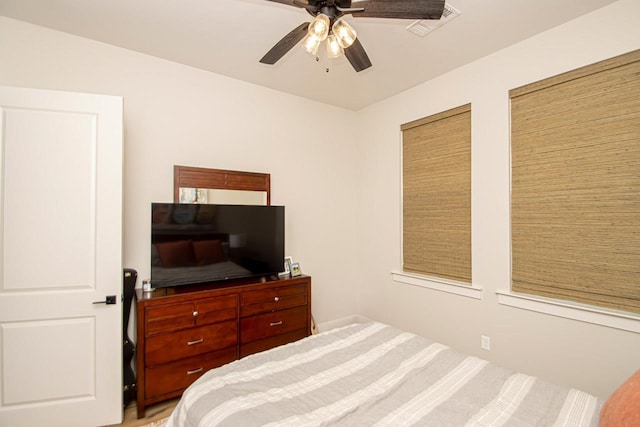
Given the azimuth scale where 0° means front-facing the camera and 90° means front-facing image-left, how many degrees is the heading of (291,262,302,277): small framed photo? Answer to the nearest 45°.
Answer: approximately 315°

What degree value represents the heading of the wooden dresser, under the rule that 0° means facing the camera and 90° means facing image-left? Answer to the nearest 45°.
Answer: approximately 315°

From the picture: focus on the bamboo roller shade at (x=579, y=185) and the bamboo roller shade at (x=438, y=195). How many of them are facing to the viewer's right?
0

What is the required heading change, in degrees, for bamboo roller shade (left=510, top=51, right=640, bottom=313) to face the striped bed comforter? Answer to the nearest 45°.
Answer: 0° — it already faces it

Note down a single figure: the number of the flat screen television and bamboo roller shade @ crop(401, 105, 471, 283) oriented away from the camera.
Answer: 0

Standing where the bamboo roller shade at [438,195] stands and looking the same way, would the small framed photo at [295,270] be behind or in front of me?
in front

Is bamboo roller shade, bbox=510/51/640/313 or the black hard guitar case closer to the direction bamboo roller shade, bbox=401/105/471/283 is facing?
the black hard guitar case

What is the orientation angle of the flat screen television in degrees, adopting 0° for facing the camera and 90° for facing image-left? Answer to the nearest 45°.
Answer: approximately 315°

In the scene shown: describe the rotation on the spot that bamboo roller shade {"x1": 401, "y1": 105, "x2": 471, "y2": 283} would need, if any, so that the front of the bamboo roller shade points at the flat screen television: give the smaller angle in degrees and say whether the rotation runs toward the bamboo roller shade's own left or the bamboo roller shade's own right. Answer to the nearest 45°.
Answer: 0° — it already faces it

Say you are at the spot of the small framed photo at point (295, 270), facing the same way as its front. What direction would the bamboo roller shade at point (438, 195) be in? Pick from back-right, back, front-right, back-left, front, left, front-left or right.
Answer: front-left

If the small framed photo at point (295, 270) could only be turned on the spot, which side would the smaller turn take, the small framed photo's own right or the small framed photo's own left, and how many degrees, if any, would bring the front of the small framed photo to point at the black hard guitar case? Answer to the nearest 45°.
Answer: approximately 90° to the small framed photo's own right

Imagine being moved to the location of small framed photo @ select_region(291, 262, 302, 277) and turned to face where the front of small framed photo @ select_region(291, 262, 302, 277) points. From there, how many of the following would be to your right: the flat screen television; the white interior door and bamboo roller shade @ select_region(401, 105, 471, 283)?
2
